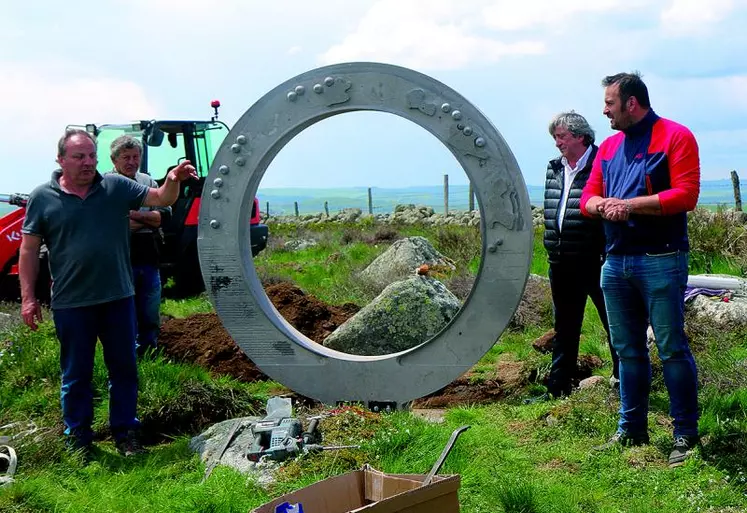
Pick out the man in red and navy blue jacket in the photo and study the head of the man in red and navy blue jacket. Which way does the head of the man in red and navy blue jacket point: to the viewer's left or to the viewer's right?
to the viewer's left

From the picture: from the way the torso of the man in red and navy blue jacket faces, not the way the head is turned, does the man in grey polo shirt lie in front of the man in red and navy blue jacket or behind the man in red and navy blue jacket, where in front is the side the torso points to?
in front

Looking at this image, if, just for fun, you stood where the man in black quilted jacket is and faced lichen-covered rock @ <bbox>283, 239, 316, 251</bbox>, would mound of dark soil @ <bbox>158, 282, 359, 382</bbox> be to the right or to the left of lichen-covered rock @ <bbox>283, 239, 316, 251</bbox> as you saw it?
left

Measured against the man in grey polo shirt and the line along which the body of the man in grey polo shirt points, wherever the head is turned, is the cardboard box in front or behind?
in front

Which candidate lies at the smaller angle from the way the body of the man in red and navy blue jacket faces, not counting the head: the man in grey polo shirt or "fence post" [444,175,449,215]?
the man in grey polo shirt

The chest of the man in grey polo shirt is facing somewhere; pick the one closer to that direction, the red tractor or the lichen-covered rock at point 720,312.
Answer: the lichen-covered rock

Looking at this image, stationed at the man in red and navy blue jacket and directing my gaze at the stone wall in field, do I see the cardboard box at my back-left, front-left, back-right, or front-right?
back-left

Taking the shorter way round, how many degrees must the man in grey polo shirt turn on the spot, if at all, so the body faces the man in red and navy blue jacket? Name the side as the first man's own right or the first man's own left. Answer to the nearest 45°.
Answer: approximately 45° to the first man's own left

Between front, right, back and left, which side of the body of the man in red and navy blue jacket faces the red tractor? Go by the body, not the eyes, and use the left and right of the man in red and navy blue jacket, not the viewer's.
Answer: right

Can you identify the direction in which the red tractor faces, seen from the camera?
facing the viewer and to the left of the viewer

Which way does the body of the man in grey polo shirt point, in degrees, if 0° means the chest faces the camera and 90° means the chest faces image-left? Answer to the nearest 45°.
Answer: approximately 0°

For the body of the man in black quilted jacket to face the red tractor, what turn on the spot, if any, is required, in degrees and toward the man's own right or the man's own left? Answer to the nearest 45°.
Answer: approximately 90° to the man's own right

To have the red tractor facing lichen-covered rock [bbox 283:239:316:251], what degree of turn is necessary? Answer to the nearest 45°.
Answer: approximately 180°

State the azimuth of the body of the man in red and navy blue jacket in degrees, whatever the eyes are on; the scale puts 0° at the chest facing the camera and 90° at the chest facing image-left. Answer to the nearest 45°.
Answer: approximately 45°
